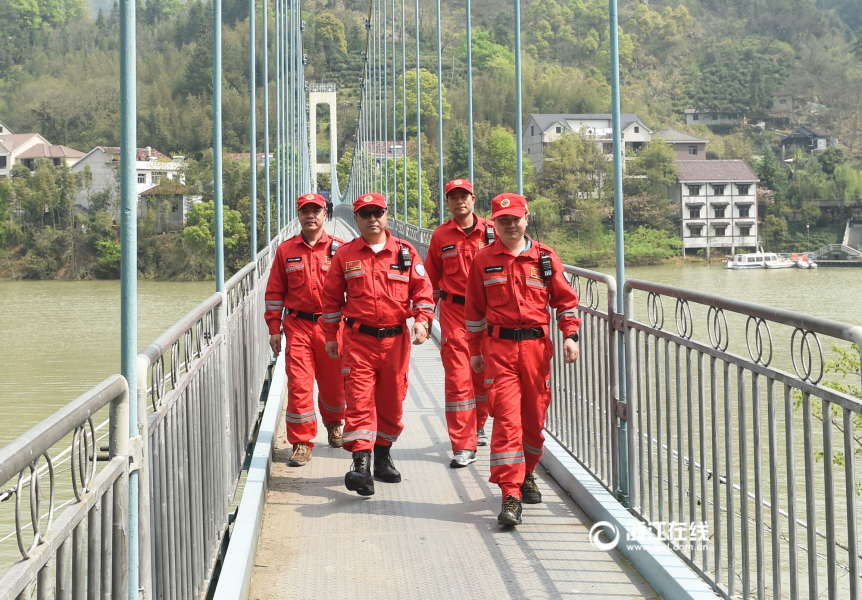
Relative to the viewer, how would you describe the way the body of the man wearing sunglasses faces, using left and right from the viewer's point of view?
facing the viewer

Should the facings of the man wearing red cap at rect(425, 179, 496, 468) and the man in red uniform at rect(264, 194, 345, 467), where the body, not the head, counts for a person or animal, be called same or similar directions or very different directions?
same or similar directions

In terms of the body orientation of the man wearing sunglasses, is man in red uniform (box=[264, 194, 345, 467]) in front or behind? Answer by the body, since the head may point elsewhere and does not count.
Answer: behind

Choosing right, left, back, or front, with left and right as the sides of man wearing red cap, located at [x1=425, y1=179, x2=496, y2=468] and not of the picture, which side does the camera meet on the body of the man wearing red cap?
front

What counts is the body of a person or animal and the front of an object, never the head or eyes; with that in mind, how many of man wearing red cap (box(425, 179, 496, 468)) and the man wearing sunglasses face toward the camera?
2

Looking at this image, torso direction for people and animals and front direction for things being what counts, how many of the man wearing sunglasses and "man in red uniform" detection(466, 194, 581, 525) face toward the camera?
2

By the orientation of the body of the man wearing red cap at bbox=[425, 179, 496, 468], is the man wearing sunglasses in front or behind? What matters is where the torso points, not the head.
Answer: in front

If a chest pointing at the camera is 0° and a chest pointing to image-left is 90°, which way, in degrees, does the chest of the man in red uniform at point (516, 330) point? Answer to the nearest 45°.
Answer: approximately 0°
